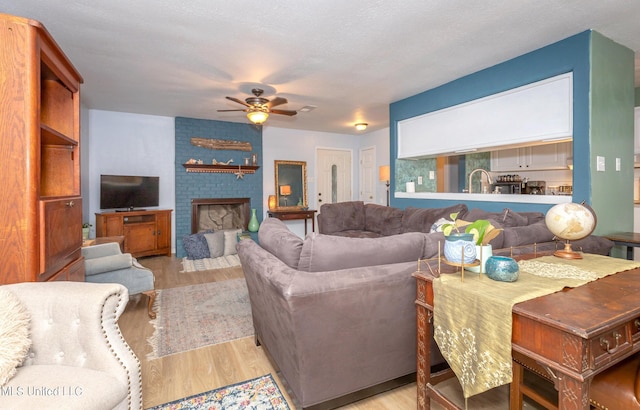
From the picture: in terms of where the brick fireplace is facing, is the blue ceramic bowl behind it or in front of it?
in front

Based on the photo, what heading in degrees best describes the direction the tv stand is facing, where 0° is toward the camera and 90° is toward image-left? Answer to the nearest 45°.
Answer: approximately 315°

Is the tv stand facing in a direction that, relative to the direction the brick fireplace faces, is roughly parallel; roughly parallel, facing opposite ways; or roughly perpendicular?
roughly parallel

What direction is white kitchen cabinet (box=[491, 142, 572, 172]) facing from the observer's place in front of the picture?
facing the viewer and to the left of the viewer

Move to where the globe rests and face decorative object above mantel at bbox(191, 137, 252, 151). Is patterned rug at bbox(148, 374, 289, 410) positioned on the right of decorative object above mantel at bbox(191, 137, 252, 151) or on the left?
left

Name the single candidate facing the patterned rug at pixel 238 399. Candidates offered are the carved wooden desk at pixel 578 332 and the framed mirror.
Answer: the framed mirror

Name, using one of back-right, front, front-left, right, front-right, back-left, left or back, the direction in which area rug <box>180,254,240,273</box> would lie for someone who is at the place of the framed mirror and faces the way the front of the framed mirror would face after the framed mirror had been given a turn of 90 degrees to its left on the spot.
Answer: back-right

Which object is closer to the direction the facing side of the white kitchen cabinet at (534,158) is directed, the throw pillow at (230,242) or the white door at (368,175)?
the throw pillow

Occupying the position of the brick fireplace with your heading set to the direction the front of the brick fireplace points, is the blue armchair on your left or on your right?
on your right

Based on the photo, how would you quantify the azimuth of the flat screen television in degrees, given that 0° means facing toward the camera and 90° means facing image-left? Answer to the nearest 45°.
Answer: approximately 315°

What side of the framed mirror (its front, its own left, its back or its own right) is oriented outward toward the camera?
front

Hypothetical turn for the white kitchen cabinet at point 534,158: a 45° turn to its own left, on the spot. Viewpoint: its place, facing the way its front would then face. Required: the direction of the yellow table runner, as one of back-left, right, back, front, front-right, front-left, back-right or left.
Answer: front

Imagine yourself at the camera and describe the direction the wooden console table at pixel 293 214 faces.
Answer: facing the viewer

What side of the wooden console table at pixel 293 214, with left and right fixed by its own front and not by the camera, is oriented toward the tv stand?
right

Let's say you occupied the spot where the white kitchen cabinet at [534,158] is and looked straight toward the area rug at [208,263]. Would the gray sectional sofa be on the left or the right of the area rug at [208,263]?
left
